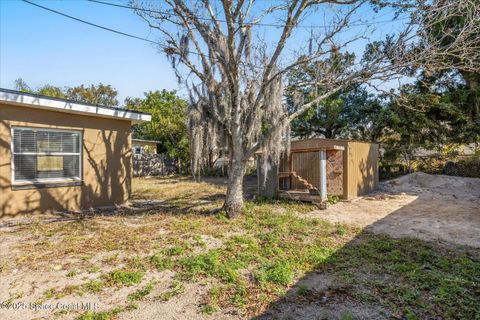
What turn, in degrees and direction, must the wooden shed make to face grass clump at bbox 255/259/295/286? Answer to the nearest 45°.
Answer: approximately 45° to its left

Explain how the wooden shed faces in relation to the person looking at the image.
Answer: facing the viewer and to the left of the viewer

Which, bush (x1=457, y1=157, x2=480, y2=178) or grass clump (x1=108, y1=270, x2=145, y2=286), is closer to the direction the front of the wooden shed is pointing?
the grass clump

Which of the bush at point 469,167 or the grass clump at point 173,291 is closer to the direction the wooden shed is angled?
the grass clump

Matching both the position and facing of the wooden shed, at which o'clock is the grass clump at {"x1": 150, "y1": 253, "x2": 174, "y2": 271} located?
The grass clump is roughly at 11 o'clock from the wooden shed.

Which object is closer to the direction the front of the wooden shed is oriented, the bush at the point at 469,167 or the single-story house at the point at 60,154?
the single-story house

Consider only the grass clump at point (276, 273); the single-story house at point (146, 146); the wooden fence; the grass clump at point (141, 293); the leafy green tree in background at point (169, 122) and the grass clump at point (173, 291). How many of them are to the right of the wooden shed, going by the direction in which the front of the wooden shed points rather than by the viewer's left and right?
3

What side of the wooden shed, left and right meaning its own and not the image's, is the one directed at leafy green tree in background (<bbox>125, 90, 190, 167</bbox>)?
right

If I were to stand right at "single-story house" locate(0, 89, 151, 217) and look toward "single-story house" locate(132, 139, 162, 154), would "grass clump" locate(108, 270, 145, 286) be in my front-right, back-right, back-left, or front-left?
back-right

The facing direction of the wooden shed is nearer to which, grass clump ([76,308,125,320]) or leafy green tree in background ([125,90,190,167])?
the grass clump

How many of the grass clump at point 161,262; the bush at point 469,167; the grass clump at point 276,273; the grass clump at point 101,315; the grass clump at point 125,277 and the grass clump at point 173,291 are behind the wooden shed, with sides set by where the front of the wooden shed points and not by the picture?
1

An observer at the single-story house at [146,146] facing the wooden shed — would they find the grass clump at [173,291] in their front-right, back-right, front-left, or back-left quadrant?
front-right

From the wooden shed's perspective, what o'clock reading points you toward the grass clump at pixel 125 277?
The grass clump is roughly at 11 o'clock from the wooden shed.

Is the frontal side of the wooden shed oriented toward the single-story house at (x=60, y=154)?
yes

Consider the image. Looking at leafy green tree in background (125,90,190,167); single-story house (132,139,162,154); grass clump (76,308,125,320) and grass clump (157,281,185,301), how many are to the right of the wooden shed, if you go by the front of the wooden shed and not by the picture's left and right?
2

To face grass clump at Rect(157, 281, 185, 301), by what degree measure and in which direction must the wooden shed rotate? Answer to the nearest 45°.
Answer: approximately 45° to its left

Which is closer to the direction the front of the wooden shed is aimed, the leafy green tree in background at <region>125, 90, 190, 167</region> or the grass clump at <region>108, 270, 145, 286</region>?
the grass clump

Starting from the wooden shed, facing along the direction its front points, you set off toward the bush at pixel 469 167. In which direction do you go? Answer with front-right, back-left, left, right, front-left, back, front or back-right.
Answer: back
